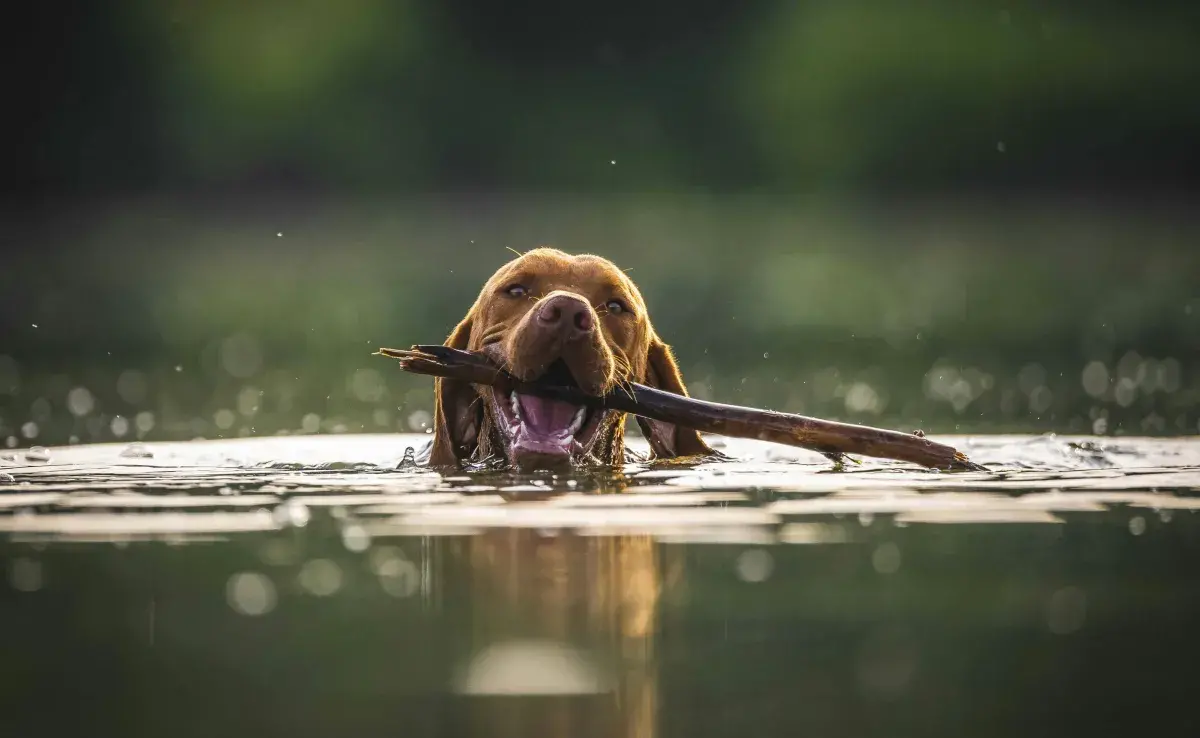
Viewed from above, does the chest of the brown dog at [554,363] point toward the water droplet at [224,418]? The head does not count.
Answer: no

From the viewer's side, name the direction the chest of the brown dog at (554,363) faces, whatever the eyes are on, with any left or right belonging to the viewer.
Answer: facing the viewer

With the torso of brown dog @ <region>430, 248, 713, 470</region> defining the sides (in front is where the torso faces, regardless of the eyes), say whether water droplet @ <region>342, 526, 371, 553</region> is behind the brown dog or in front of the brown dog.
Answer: in front

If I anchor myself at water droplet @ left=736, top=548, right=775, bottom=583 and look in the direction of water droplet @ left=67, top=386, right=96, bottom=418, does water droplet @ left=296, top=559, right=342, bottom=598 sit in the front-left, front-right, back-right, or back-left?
front-left

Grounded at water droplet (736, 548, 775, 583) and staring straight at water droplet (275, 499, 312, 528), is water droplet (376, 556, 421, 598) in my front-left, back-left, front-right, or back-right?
front-left

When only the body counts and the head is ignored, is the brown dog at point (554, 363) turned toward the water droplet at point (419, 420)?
no

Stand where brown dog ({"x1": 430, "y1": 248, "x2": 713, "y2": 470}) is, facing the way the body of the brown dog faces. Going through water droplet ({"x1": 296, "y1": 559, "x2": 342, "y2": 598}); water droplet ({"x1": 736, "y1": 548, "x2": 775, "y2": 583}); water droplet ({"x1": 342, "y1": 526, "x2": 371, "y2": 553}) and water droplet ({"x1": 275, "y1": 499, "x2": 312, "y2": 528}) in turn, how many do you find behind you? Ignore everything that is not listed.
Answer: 0

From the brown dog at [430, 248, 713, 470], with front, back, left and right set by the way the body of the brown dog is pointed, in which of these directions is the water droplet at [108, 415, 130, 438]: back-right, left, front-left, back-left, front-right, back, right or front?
back-right

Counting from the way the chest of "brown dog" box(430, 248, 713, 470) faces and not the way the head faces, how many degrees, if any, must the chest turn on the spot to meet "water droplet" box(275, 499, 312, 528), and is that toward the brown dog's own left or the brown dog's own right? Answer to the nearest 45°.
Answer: approximately 45° to the brown dog's own right

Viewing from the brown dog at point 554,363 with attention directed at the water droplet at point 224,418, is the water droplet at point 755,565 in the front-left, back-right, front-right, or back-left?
back-left

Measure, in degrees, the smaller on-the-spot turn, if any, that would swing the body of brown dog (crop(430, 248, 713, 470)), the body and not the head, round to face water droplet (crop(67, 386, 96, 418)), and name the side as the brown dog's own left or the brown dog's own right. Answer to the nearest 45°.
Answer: approximately 135° to the brown dog's own right

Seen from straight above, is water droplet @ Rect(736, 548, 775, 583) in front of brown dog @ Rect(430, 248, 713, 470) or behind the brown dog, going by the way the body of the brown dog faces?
in front
